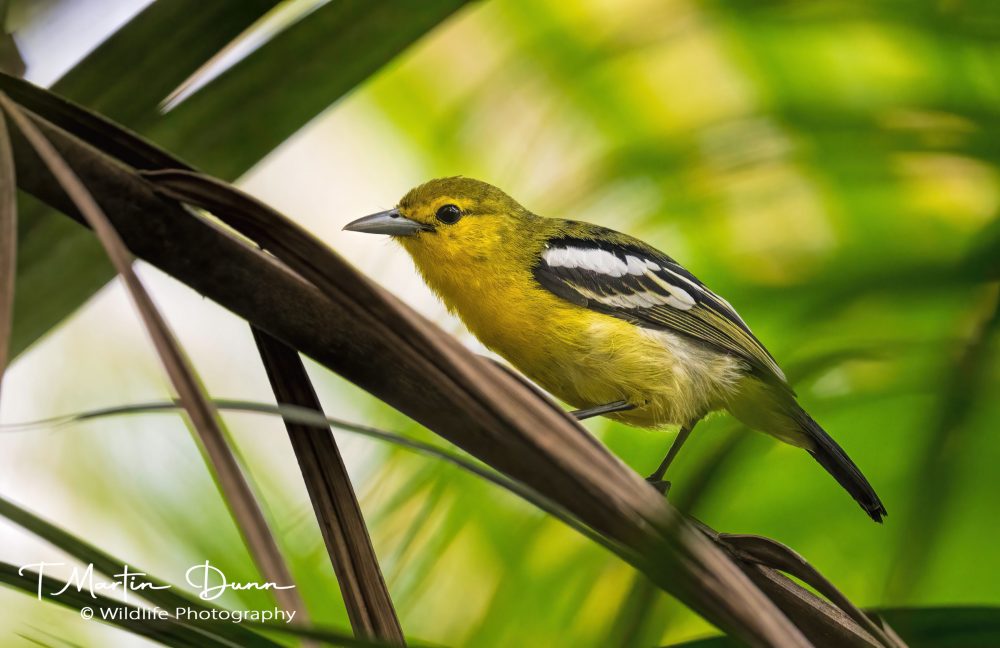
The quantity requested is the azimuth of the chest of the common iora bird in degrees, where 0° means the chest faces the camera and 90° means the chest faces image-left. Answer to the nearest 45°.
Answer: approximately 90°
